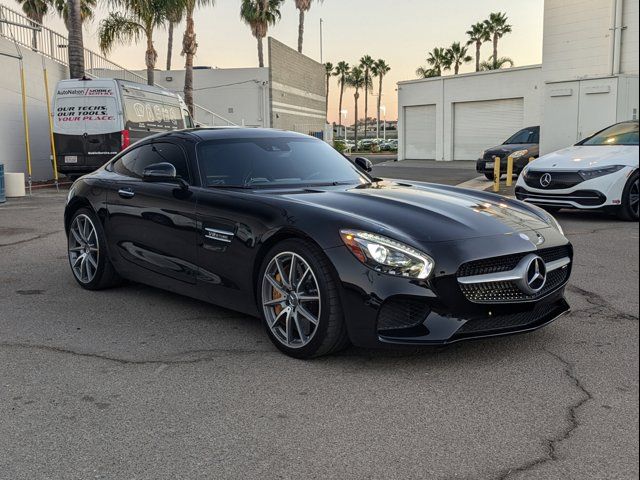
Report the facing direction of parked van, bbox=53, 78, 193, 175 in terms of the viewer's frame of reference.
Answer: facing away from the viewer and to the right of the viewer

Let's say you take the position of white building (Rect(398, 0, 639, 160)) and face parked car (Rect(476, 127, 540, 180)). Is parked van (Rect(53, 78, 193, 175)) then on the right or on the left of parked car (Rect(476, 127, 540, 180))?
right

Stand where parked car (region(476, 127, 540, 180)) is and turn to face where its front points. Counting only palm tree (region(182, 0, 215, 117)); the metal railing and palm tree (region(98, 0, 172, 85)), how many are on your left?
0

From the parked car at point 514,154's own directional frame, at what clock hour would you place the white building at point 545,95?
The white building is roughly at 5 o'clock from the parked car.

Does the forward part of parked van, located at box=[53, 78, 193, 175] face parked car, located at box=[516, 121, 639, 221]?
no

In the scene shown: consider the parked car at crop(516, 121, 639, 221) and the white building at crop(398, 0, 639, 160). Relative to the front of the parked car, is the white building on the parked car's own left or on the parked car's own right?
on the parked car's own right

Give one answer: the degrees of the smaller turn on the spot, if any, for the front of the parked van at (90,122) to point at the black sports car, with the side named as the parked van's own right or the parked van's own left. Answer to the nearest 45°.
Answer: approximately 135° to the parked van's own right

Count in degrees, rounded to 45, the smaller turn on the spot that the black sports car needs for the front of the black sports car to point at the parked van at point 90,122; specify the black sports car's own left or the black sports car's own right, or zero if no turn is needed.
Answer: approximately 180°

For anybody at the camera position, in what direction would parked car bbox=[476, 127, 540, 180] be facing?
facing the viewer and to the left of the viewer

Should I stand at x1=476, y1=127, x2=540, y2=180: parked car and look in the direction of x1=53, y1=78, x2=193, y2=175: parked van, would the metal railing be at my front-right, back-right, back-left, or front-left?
front-right

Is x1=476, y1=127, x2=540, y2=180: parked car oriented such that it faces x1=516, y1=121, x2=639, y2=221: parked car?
no

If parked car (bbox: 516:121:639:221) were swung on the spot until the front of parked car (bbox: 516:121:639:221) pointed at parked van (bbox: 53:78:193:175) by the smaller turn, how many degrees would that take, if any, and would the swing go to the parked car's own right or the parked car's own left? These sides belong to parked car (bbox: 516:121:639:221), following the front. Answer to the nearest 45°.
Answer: approximately 45° to the parked car's own right

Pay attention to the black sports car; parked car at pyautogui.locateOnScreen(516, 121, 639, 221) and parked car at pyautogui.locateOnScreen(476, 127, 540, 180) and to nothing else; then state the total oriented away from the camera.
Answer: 0

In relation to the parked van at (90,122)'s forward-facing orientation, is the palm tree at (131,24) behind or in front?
in front

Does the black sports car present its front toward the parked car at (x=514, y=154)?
no

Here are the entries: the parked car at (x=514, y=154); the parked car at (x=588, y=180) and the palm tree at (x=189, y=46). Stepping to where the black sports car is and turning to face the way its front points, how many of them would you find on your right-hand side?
0
